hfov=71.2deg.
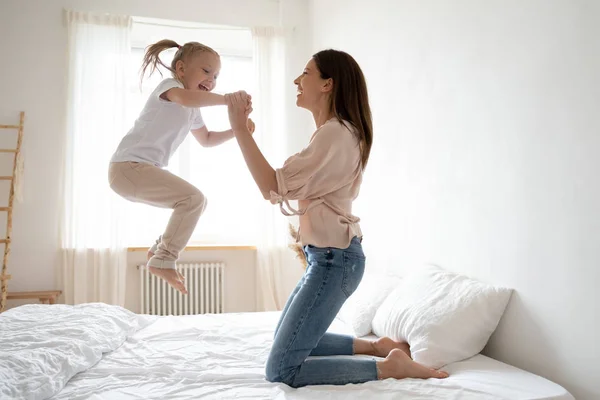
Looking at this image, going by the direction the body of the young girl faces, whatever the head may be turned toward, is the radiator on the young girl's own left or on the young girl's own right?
on the young girl's own left

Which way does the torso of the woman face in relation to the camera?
to the viewer's left

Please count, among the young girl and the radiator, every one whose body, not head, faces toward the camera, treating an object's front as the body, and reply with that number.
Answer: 1

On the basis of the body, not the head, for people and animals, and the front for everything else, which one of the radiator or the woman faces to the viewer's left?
the woman

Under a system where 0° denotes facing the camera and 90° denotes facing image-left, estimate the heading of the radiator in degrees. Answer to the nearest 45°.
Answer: approximately 0°

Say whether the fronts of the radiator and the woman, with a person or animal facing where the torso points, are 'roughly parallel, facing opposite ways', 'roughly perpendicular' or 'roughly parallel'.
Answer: roughly perpendicular

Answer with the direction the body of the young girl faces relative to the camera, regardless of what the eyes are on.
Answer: to the viewer's right

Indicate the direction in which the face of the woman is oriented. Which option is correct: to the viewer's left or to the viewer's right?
to the viewer's left

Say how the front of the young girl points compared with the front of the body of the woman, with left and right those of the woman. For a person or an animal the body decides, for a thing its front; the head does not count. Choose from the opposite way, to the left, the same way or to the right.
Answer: the opposite way
